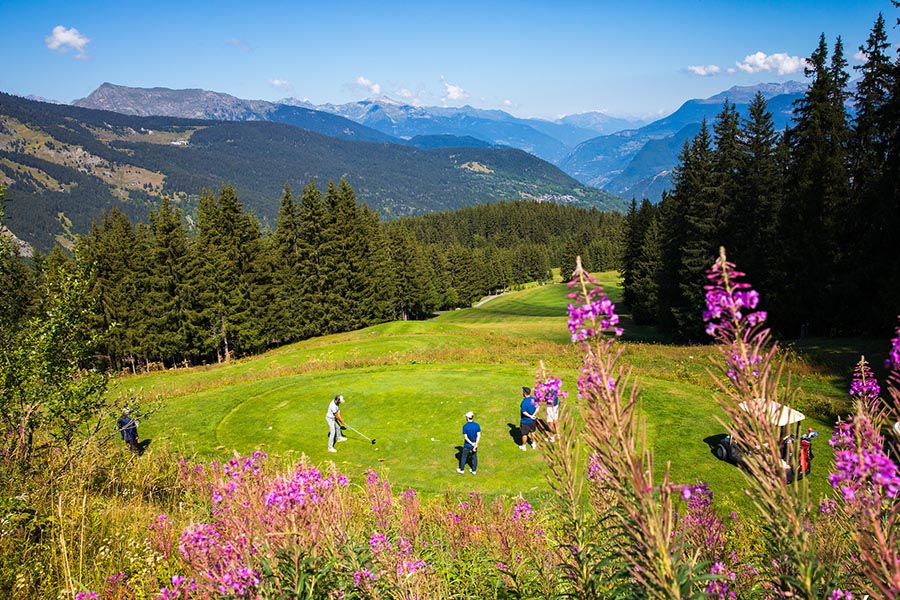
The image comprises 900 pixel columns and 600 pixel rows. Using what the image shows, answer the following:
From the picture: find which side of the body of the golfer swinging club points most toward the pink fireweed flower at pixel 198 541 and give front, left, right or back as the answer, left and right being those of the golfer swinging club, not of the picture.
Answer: right

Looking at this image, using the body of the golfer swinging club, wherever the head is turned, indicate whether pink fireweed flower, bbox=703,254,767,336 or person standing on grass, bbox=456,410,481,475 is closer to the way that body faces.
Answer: the person standing on grass

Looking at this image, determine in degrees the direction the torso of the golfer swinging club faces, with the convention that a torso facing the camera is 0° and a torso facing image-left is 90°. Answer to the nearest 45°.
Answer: approximately 270°

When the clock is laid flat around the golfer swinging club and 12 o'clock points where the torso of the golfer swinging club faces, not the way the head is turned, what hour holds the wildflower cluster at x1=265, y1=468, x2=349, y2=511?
The wildflower cluster is roughly at 3 o'clock from the golfer swinging club.

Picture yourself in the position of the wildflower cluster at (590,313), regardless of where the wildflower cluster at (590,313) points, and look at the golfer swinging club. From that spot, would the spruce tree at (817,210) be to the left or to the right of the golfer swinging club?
right
